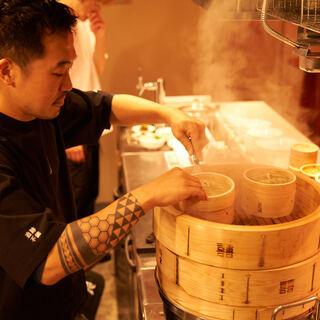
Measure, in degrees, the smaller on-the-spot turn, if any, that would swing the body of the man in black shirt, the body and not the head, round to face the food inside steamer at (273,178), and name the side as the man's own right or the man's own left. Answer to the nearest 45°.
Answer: approximately 45° to the man's own left

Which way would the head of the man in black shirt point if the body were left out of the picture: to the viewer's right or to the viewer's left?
to the viewer's right

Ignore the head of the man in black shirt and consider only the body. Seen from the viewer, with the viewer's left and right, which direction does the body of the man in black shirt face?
facing the viewer and to the right of the viewer

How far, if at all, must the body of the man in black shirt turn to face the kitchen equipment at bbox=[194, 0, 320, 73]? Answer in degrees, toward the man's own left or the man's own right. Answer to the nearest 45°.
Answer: approximately 45° to the man's own left
